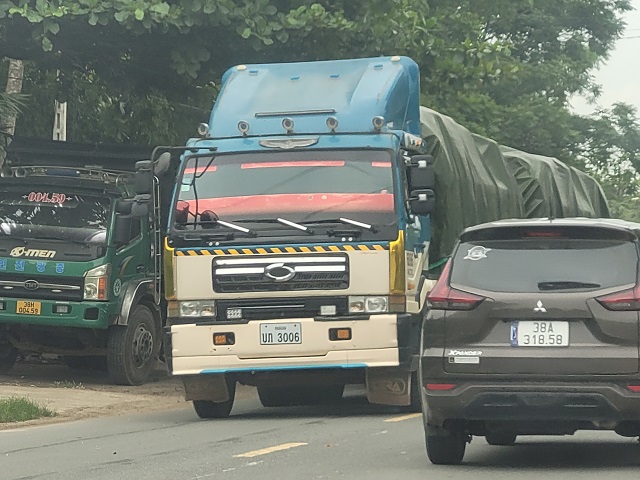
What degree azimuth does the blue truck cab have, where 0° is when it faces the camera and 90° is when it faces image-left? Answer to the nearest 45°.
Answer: approximately 0°

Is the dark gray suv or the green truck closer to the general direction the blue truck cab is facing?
the dark gray suv

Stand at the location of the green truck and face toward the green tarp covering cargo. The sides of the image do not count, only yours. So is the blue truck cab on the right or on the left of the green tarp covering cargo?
right

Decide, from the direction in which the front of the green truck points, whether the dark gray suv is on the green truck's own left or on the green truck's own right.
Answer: on the green truck's own left

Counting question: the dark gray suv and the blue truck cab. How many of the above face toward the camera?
1

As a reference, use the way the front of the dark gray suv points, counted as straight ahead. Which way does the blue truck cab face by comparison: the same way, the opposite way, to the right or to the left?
the opposite way

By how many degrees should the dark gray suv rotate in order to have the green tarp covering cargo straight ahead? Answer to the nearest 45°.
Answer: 0° — it already faces it

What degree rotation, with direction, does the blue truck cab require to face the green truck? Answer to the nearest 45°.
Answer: approximately 135° to its right

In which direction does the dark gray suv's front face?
away from the camera

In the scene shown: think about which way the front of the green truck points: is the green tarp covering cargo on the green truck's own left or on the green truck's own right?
on the green truck's own left

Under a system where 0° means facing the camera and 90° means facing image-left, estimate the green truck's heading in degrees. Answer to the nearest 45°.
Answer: approximately 45°
